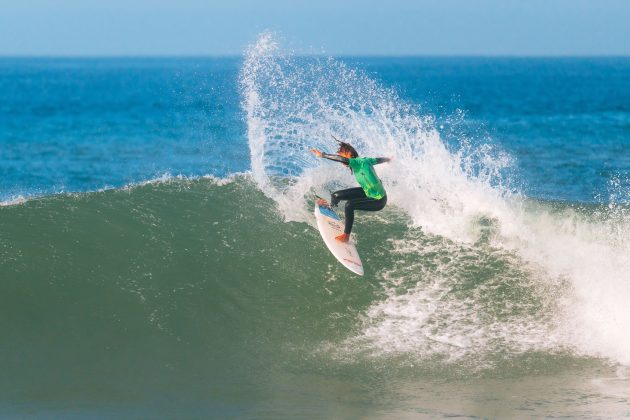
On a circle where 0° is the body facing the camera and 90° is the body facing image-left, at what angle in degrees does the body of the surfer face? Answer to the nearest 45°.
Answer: approximately 90°

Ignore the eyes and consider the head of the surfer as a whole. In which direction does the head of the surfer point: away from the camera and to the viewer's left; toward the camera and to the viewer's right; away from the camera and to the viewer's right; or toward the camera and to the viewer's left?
toward the camera and to the viewer's left
